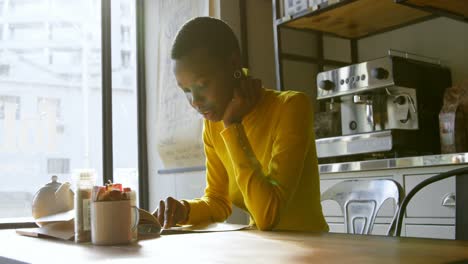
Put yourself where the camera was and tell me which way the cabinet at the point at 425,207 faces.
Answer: facing the viewer

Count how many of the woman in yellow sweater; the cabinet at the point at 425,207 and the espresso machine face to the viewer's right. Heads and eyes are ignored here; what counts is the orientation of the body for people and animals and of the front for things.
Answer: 0

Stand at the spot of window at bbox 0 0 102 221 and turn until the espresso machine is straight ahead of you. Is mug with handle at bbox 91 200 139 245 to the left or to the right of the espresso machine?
right

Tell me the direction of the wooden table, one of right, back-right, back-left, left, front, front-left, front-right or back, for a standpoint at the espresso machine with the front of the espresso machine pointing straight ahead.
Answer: front-left

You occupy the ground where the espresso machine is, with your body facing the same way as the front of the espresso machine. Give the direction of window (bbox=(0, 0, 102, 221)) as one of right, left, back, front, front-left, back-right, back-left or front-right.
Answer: front-right

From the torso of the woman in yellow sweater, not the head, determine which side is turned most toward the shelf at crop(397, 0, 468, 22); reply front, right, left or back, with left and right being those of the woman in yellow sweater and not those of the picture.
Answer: back

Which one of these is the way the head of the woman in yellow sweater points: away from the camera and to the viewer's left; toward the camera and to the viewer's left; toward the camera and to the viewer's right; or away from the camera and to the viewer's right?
toward the camera and to the viewer's left

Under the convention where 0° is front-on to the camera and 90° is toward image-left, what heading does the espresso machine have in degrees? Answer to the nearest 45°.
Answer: approximately 45°

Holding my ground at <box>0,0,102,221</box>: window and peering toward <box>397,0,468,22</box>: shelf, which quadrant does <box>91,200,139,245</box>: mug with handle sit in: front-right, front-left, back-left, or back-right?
front-right

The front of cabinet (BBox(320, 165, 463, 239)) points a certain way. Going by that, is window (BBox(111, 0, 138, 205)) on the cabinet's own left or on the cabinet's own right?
on the cabinet's own right

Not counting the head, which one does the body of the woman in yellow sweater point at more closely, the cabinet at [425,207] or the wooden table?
the wooden table

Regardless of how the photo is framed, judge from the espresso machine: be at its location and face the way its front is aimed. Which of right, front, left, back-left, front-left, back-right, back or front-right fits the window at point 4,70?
front-right

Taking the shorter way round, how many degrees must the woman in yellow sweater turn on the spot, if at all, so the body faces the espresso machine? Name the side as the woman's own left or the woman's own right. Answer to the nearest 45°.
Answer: approximately 180°

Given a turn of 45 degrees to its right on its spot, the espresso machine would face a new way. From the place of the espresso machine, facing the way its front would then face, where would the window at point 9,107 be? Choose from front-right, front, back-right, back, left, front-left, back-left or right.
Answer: front

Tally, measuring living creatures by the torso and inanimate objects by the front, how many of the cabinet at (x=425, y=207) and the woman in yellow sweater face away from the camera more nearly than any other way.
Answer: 0
